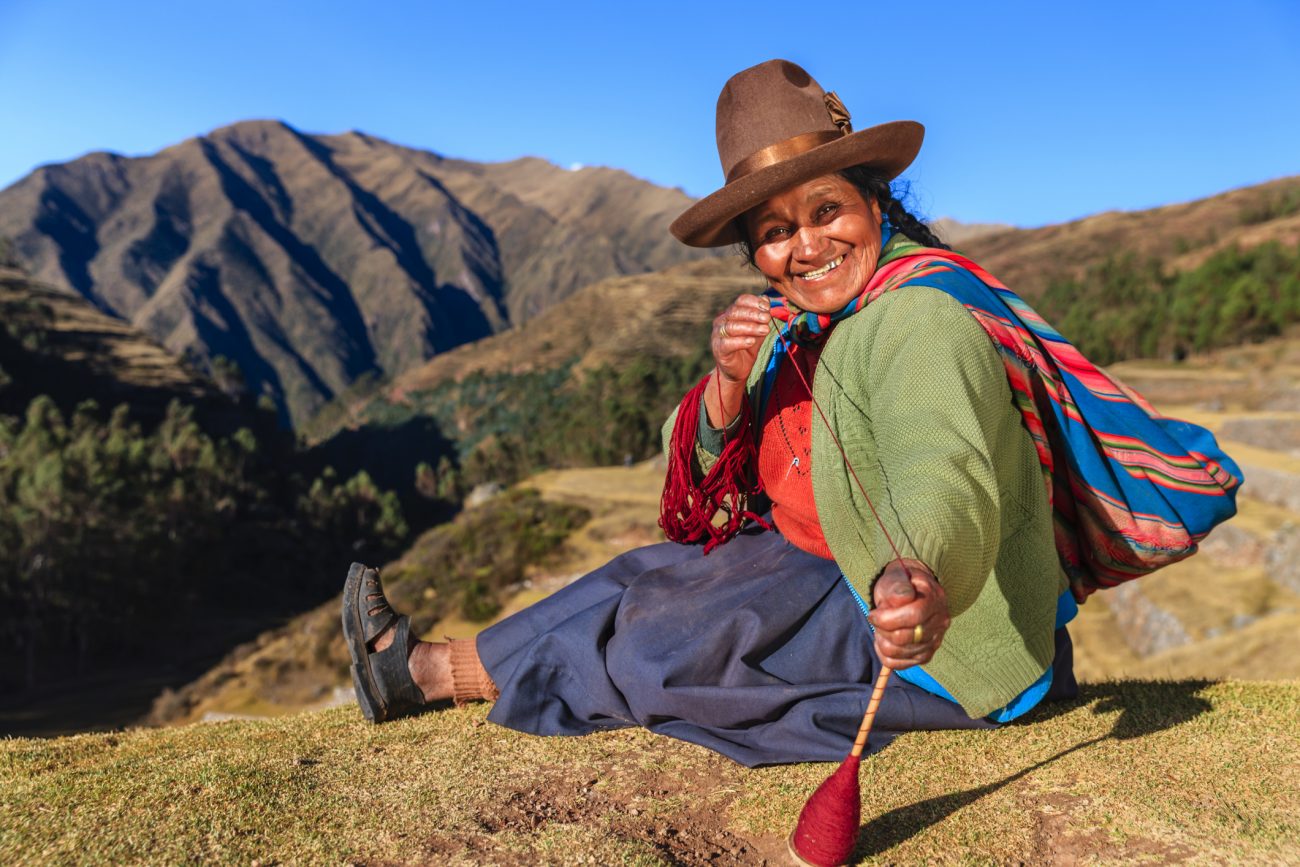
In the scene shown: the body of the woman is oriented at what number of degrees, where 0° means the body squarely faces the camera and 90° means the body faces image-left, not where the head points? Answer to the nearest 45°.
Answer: approximately 45°
